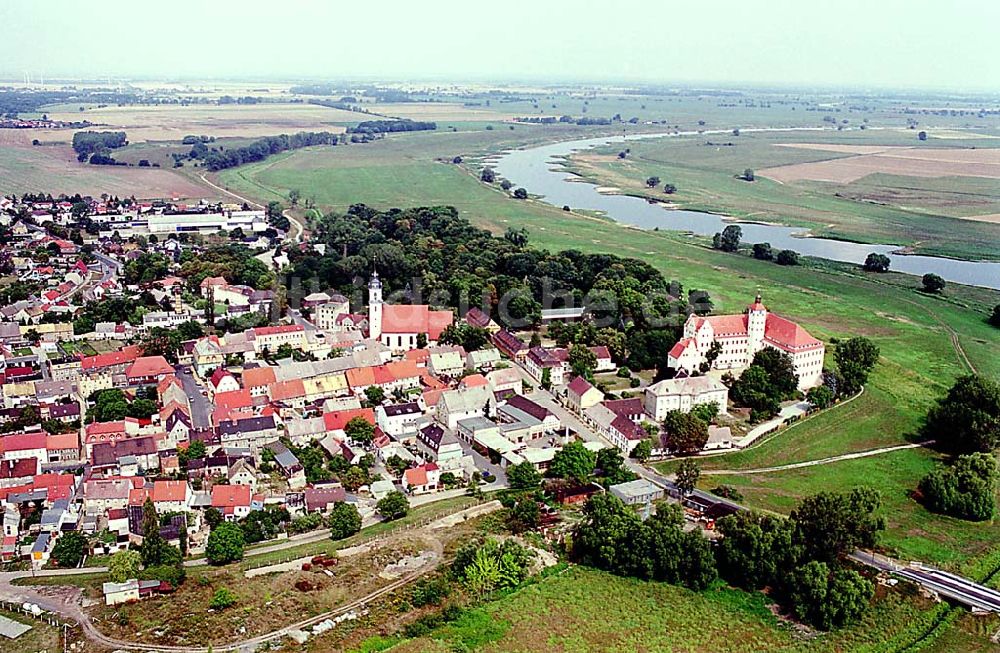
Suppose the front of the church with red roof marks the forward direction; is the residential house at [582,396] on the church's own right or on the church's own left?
on the church's own left

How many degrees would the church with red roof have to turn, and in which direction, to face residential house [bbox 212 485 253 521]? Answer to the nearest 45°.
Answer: approximately 90° to its left

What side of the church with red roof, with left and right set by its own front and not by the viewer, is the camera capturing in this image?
left

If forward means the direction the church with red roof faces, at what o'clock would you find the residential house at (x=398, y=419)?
The residential house is roughly at 9 o'clock from the church with red roof.

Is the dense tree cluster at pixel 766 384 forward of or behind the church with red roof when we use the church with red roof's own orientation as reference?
behind

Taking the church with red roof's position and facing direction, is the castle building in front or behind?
behind

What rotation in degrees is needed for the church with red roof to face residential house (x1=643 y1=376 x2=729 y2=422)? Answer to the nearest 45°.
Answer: approximately 135° to its left

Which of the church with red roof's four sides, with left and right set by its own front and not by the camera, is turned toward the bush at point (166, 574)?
left

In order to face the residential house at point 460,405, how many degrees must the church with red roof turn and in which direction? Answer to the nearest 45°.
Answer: approximately 90° to its left

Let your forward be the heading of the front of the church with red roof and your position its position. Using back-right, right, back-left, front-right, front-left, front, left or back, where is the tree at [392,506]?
left

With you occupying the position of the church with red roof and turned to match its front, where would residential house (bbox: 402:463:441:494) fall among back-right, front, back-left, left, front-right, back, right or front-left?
left

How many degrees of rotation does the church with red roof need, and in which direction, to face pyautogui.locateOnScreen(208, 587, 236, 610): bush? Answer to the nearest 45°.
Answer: approximately 90° to its left
